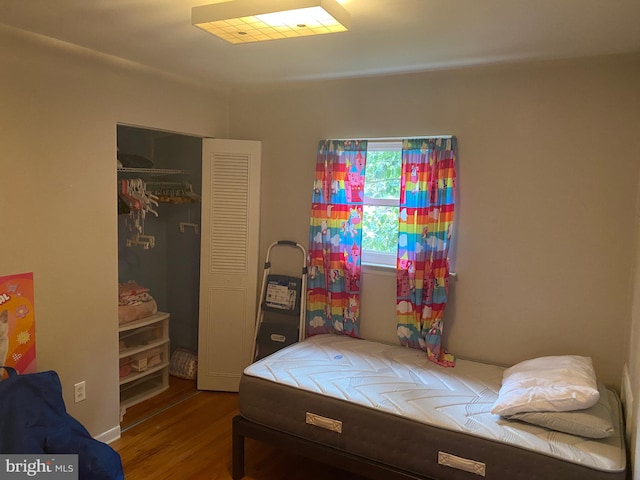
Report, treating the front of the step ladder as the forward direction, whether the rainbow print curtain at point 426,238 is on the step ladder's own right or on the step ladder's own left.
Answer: on the step ladder's own left

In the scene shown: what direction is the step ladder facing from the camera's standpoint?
toward the camera

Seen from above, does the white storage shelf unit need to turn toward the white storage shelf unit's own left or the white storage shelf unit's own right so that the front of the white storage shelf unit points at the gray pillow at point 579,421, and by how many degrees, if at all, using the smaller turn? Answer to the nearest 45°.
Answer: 0° — it already faces it

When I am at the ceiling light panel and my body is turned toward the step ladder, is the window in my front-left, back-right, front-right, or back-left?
front-right

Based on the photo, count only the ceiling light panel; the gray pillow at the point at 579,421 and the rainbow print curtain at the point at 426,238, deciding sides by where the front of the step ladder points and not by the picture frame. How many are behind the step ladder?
0

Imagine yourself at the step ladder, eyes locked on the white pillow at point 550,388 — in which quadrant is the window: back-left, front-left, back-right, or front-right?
front-left

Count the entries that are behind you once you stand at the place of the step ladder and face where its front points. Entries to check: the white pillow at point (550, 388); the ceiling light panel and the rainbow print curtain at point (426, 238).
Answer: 0

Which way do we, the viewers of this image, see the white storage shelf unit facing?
facing the viewer and to the right of the viewer

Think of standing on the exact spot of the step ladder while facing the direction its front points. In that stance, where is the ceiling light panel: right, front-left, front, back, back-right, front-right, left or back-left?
front

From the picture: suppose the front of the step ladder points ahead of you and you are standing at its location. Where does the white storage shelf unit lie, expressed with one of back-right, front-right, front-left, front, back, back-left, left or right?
right

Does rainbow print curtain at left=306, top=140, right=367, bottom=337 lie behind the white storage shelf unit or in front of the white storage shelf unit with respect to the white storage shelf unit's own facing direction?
in front

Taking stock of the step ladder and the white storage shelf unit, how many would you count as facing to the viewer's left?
0
